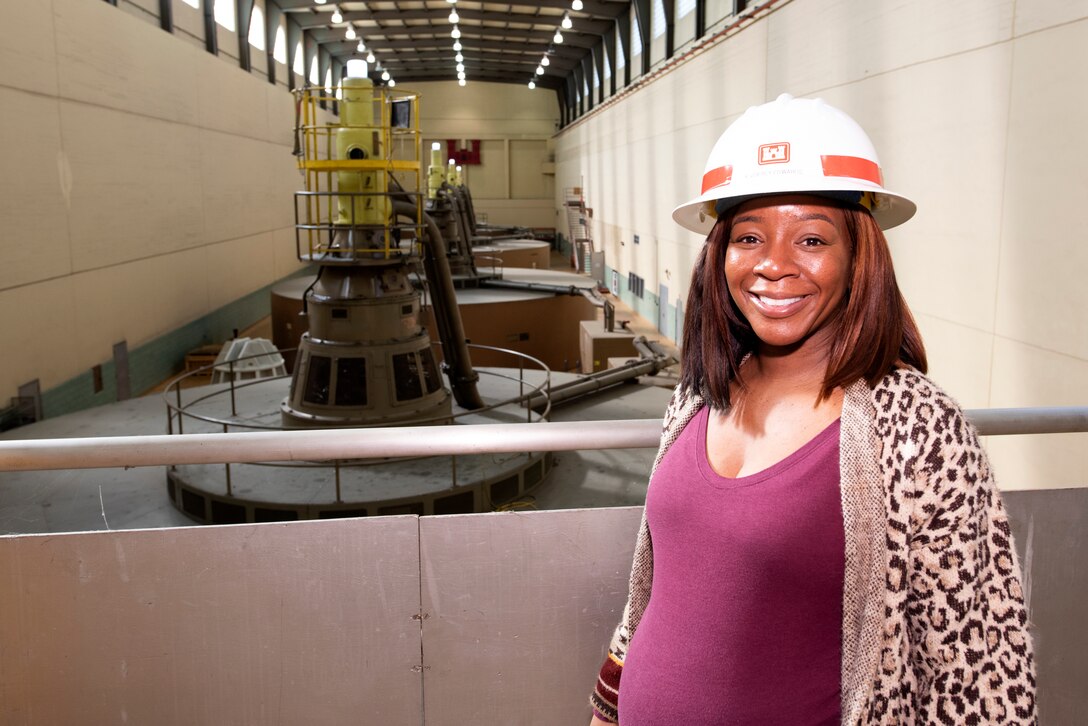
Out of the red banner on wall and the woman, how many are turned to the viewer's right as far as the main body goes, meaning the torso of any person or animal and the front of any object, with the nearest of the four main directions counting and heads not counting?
0

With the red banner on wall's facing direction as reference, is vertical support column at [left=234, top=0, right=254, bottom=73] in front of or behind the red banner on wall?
in front

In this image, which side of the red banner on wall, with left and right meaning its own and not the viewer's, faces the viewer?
front

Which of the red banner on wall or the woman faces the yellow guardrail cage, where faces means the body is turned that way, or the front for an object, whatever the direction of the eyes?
the red banner on wall

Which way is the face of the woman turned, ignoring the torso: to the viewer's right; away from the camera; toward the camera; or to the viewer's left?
toward the camera

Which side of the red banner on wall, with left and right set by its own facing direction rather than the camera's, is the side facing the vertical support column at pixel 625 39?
front

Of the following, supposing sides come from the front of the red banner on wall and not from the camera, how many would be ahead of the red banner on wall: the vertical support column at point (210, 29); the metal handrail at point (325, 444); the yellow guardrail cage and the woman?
4

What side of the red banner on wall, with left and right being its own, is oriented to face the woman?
front

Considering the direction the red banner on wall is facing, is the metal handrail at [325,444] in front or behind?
in front

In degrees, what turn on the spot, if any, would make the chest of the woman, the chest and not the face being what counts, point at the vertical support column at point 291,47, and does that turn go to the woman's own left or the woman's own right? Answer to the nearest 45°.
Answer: approximately 90° to the woman's own right

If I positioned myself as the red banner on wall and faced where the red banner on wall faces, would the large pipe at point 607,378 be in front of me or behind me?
in front

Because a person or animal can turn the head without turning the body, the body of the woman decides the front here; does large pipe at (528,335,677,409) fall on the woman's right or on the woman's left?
on the woman's right

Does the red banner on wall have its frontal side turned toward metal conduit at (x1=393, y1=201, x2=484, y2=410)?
yes

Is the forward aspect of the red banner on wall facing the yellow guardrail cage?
yes
